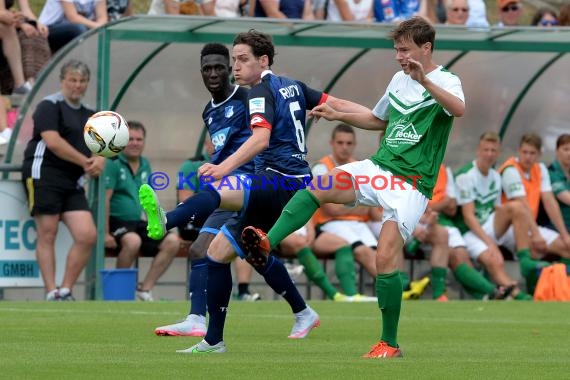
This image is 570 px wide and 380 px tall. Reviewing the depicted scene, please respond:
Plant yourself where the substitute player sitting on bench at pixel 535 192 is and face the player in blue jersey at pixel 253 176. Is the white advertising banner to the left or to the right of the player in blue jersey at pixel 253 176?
right

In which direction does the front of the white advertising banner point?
toward the camera

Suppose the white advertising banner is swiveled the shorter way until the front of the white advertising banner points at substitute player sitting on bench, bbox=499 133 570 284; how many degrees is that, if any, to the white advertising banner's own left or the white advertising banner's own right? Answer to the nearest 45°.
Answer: approximately 90° to the white advertising banner's own left

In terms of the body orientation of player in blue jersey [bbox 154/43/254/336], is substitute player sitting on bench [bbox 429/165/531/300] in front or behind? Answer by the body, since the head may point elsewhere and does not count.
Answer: behind

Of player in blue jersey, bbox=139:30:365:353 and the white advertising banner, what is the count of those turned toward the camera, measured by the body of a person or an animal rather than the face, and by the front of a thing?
1

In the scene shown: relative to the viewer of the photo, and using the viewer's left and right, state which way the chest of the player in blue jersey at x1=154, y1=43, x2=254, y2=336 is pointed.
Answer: facing the viewer and to the left of the viewer

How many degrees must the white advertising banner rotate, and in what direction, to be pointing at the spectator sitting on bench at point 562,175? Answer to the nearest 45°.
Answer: approximately 90° to its left

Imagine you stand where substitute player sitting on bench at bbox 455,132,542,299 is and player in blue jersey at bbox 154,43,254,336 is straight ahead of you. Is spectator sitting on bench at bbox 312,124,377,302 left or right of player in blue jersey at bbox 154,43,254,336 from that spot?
right

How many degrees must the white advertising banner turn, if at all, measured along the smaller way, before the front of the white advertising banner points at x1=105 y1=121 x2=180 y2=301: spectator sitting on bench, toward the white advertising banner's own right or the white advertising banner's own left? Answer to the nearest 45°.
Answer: approximately 90° to the white advertising banner's own left

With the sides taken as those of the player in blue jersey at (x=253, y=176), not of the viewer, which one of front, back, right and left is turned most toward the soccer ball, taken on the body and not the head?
front

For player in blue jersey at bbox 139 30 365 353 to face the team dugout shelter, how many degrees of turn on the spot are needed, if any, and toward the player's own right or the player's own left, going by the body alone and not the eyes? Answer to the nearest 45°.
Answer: approximately 45° to the player's own right

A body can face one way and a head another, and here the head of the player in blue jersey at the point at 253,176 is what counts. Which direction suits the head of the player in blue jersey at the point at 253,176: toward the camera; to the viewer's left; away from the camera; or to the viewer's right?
to the viewer's left

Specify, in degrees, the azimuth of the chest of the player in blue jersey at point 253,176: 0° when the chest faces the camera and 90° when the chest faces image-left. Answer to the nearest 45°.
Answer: approximately 135°
